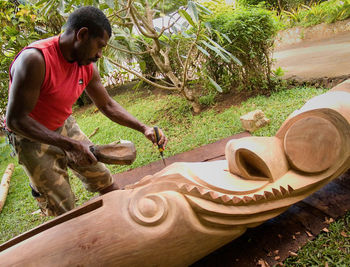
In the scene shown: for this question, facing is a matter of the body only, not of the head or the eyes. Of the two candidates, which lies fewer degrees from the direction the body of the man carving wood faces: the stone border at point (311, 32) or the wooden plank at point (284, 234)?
the wooden plank

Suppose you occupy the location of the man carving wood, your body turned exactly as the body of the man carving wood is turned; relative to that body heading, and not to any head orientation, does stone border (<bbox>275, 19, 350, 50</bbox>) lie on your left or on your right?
on your left

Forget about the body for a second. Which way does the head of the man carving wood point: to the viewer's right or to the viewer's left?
to the viewer's right

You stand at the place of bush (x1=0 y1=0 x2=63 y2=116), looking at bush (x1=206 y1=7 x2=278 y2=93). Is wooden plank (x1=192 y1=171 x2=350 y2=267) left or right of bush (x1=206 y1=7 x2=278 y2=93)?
right

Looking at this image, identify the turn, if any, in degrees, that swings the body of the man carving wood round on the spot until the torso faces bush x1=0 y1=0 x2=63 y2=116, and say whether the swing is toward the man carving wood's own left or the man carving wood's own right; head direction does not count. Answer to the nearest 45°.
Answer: approximately 135° to the man carving wood's own left

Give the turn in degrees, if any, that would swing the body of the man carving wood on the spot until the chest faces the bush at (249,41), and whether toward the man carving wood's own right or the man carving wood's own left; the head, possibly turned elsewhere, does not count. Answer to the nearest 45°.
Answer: approximately 90° to the man carving wood's own left

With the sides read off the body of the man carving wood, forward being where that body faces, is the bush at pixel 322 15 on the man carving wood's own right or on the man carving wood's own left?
on the man carving wood's own left

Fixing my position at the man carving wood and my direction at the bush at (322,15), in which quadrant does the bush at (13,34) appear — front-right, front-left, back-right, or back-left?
front-left

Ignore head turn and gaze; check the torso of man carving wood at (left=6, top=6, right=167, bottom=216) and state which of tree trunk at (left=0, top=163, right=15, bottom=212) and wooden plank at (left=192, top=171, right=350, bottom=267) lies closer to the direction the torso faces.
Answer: the wooden plank

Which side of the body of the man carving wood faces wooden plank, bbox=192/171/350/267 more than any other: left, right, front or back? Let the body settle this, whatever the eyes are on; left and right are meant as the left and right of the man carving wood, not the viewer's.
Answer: front

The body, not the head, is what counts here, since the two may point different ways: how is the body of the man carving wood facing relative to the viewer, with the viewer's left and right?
facing the viewer and to the right of the viewer
